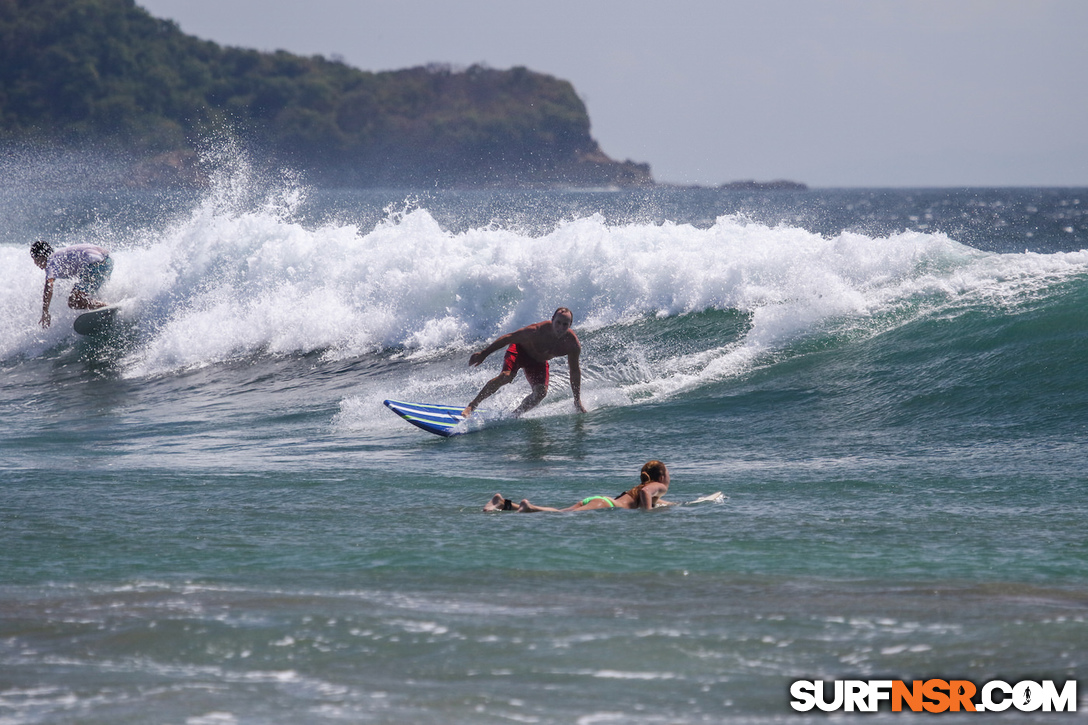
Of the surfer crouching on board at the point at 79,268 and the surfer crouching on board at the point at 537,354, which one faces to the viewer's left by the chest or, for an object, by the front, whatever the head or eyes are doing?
the surfer crouching on board at the point at 79,268

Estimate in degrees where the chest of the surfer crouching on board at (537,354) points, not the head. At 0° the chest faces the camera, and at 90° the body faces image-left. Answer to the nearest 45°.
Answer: approximately 315°

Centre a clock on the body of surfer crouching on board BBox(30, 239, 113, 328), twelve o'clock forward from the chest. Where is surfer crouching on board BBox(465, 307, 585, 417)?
surfer crouching on board BBox(465, 307, 585, 417) is roughly at 8 o'clock from surfer crouching on board BBox(30, 239, 113, 328).

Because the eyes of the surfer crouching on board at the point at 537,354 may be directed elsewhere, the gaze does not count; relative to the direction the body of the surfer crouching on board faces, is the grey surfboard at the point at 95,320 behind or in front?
behind

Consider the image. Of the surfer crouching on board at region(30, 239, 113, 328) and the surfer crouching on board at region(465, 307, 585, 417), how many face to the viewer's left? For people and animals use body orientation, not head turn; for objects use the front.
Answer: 1

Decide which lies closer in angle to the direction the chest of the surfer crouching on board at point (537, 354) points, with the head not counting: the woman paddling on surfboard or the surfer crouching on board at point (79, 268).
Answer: the woman paddling on surfboard

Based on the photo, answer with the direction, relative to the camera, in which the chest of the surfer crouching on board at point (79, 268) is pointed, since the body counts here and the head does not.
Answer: to the viewer's left

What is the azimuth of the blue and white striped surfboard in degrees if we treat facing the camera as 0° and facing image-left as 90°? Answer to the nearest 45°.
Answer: approximately 90°

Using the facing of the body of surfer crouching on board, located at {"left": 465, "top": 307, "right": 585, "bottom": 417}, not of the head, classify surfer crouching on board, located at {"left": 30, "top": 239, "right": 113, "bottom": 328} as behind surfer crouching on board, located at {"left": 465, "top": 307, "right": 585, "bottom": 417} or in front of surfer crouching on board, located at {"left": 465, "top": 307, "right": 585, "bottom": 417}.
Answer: behind
